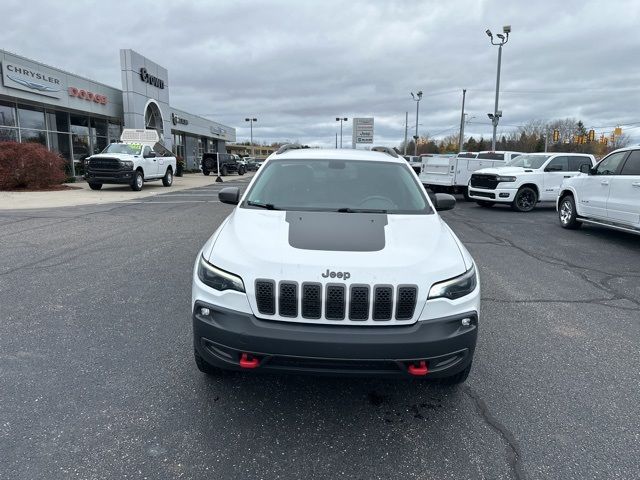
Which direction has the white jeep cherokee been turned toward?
toward the camera

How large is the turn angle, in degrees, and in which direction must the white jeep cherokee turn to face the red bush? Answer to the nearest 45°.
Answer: approximately 135° to its right

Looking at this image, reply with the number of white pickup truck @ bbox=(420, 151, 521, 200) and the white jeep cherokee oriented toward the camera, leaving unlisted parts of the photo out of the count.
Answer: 1

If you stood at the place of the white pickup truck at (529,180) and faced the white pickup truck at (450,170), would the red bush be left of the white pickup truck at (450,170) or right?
left

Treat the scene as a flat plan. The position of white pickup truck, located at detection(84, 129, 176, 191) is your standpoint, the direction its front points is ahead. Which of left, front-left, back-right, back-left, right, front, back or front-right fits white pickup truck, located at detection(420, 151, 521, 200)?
left

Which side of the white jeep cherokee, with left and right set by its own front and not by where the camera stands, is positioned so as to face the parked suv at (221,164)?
back

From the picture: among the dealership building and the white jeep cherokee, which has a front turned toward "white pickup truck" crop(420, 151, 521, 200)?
the dealership building

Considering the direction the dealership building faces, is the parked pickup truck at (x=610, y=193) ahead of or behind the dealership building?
ahead

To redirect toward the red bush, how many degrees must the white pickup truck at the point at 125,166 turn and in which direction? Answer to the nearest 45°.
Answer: approximately 45° to its right

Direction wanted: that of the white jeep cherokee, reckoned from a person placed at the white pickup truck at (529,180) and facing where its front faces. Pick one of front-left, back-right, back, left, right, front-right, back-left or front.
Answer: front-left

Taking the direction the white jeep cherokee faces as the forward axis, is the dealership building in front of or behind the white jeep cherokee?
behind

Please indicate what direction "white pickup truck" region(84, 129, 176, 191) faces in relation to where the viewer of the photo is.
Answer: facing the viewer and to the left of the viewer

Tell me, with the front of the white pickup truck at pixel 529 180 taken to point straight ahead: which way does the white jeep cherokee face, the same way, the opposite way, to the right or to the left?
to the left

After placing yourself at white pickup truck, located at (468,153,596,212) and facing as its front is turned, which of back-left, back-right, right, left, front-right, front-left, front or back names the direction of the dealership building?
front-right

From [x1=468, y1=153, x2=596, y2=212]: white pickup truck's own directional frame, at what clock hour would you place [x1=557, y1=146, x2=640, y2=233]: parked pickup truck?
The parked pickup truck is roughly at 10 o'clock from the white pickup truck.

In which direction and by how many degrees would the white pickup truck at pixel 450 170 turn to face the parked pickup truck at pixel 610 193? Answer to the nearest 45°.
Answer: approximately 90° to its right

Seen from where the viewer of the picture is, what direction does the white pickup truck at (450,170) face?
facing away from the viewer and to the right of the viewer
